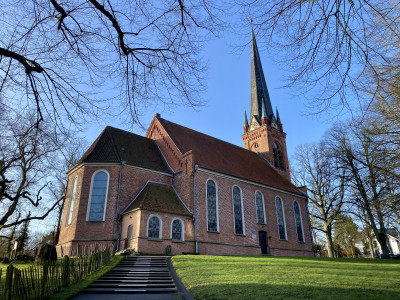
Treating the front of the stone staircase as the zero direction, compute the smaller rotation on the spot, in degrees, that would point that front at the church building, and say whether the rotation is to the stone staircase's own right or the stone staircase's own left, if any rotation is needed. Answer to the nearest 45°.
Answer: approximately 180°

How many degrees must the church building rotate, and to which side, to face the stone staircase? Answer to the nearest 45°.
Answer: approximately 135° to its right

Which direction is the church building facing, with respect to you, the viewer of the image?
facing away from the viewer and to the right of the viewer

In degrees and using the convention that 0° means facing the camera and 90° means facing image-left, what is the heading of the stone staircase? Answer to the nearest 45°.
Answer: approximately 0°

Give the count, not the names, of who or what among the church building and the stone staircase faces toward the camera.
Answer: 1
